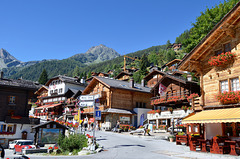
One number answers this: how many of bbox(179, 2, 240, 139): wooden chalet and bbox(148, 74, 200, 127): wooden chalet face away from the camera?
0

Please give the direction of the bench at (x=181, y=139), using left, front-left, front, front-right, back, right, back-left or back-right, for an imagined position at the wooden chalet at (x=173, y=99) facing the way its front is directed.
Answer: front-left

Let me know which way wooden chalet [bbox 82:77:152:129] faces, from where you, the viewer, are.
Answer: facing the viewer and to the left of the viewer

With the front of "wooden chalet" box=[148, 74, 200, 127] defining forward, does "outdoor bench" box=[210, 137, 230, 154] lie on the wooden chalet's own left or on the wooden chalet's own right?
on the wooden chalet's own left

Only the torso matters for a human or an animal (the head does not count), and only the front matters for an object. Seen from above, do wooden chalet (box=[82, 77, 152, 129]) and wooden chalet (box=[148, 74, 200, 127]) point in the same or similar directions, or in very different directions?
same or similar directions

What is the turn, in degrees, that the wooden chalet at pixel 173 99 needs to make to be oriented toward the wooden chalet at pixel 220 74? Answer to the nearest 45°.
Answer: approximately 45° to its left

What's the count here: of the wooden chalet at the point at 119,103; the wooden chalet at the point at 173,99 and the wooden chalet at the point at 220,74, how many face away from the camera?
0

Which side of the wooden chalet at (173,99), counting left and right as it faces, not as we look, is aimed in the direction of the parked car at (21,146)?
front

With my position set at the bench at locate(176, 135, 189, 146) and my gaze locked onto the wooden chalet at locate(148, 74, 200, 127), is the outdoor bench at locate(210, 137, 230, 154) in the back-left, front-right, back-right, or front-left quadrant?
back-right

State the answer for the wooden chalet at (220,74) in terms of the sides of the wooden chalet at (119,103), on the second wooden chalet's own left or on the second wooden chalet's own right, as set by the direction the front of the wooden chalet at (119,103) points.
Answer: on the second wooden chalet's own left

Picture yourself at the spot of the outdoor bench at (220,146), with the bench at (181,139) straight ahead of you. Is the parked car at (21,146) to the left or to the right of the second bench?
left
